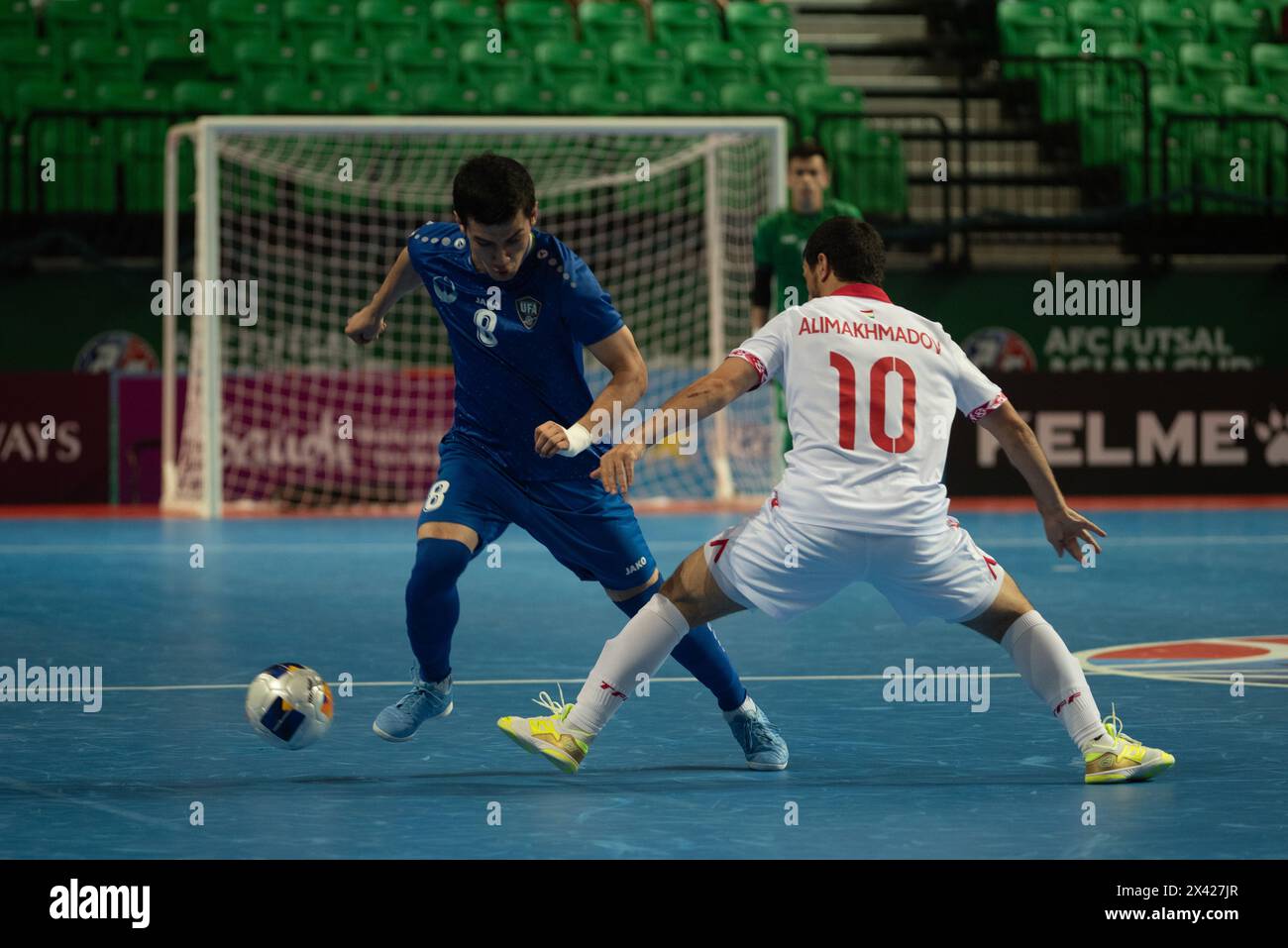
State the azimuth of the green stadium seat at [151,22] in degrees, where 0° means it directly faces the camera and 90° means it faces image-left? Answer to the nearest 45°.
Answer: approximately 0°

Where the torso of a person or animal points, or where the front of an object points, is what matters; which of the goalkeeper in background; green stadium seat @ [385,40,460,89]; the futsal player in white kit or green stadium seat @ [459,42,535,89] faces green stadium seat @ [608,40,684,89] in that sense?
the futsal player in white kit

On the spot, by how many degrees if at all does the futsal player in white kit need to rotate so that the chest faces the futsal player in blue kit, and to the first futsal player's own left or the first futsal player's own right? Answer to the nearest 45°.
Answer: approximately 45° to the first futsal player's own left

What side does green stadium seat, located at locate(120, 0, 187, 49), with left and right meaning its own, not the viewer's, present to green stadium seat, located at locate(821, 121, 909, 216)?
left

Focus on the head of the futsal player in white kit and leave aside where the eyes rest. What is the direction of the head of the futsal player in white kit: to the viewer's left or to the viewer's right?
to the viewer's left

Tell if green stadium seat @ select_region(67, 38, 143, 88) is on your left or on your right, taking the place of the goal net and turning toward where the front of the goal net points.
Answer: on your right
